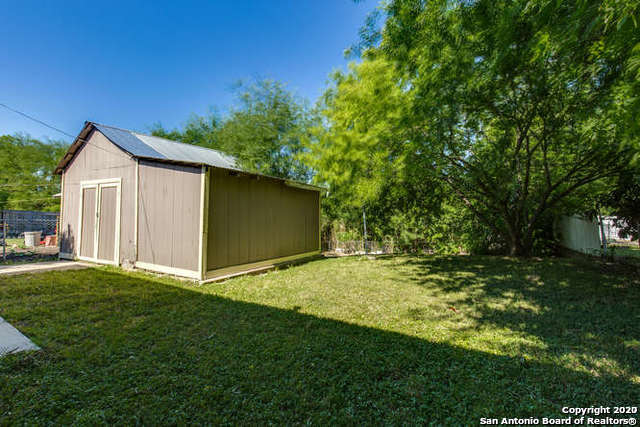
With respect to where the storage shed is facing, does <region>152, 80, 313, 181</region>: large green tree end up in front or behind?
behind

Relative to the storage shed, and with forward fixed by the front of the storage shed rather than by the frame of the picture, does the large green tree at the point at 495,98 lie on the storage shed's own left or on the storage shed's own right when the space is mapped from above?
on the storage shed's own left

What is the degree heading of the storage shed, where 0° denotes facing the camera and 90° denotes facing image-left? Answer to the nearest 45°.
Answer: approximately 45°
